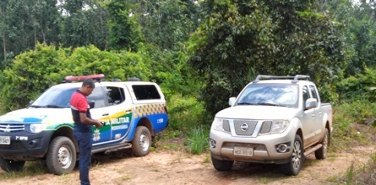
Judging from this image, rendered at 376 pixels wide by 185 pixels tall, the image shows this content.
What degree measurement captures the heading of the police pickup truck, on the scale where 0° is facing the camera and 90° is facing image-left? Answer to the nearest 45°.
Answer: approximately 45°

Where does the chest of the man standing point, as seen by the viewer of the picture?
to the viewer's right

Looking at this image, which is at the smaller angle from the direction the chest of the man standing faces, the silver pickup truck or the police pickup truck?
the silver pickup truck

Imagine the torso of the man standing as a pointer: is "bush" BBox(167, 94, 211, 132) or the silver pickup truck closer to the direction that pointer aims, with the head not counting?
the silver pickup truck

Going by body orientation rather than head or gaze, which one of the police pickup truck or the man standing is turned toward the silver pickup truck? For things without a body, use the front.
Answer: the man standing

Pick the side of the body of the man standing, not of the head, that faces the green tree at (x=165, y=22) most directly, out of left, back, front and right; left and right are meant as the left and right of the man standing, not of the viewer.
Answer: left

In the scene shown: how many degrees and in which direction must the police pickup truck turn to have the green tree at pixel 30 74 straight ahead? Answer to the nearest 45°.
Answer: approximately 135° to its right

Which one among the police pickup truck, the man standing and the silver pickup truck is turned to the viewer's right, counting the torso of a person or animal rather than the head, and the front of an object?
the man standing

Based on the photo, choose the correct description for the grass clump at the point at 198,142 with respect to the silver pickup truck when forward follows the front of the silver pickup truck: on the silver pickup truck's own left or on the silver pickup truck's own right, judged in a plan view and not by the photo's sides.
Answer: on the silver pickup truck's own right
